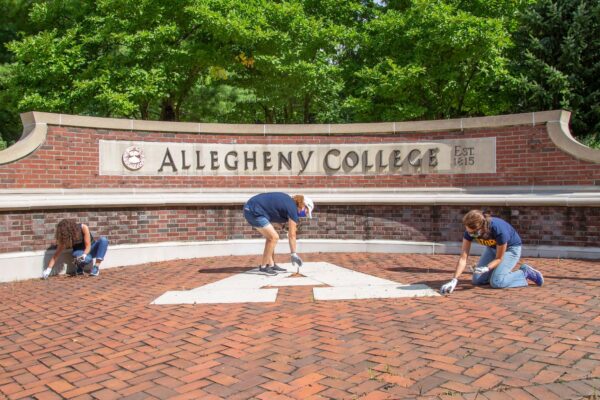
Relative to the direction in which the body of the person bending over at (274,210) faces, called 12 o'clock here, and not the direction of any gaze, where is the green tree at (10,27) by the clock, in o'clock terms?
The green tree is roughly at 8 o'clock from the person bending over.

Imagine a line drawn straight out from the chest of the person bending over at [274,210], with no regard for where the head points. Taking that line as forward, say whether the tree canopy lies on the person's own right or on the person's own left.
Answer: on the person's own left

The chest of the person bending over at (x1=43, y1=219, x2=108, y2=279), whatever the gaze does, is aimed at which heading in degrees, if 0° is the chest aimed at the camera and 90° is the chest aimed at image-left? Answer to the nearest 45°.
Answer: approximately 45°

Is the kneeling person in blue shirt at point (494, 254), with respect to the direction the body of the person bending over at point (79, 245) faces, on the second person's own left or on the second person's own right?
on the second person's own left

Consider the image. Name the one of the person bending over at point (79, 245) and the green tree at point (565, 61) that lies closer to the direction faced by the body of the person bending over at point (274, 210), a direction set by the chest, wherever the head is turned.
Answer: the green tree

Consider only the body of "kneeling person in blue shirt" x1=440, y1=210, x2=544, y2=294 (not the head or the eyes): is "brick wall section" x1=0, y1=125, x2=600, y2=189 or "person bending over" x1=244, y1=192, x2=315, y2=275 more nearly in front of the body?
the person bending over

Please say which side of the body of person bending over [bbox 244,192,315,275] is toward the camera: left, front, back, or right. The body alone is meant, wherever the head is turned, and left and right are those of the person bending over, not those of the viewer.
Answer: right

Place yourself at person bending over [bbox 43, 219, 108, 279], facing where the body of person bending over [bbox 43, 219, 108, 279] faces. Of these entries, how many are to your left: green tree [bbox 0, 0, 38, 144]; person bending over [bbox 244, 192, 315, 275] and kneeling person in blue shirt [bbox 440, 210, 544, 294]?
2

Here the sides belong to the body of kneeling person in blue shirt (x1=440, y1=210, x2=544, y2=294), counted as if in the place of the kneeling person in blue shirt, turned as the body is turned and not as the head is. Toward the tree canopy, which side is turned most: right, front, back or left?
right

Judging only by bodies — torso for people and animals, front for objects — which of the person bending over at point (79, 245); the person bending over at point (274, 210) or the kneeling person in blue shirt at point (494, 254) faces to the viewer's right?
the person bending over at point (274, 210)

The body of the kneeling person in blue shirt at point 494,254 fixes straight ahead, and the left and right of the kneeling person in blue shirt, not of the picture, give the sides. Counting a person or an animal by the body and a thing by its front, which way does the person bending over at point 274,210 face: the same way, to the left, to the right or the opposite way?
the opposite way
